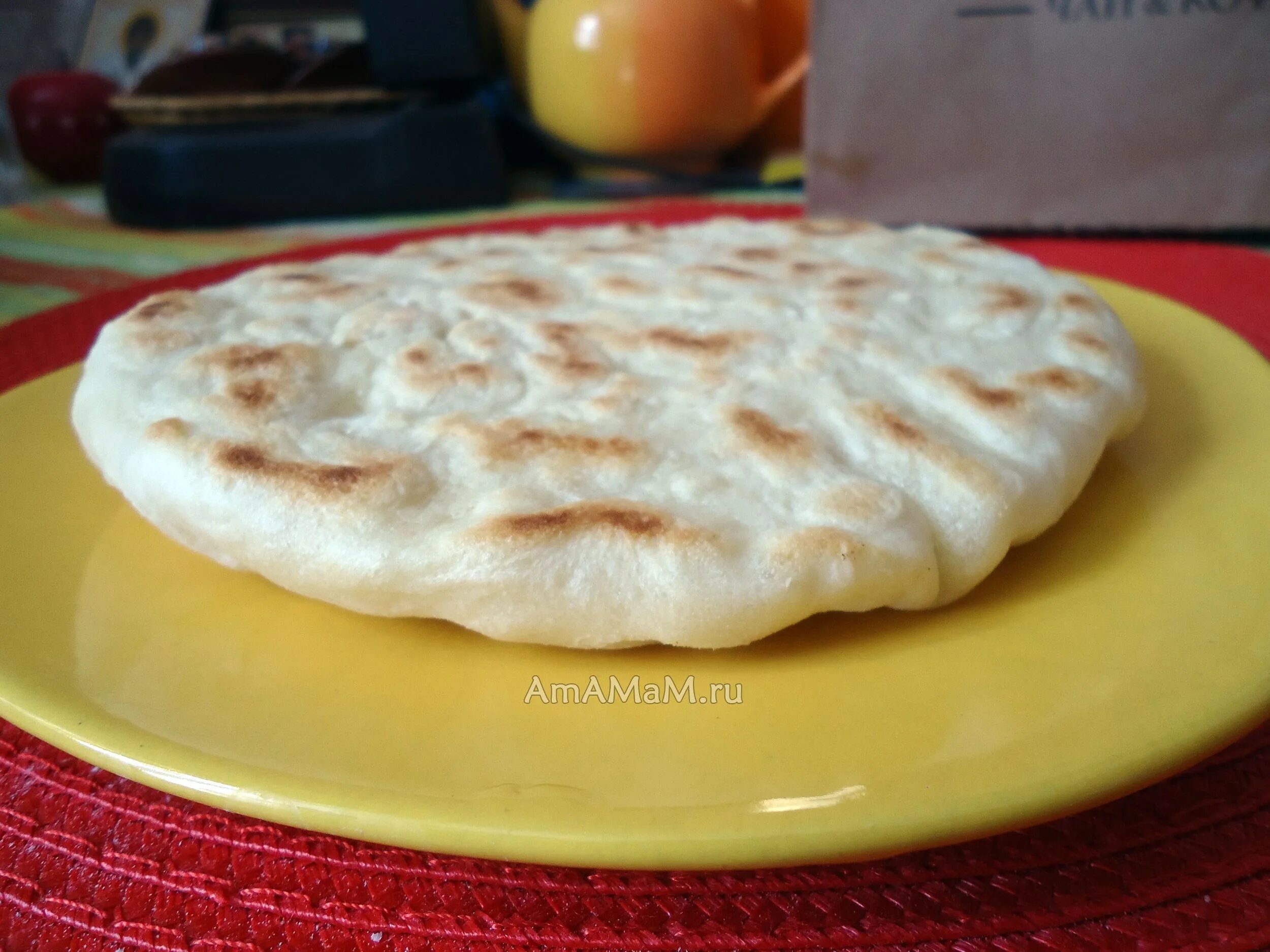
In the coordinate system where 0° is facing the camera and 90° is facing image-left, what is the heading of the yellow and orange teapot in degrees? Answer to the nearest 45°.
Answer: approximately 90°

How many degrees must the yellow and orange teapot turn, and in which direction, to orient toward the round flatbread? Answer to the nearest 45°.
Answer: approximately 90° to its left

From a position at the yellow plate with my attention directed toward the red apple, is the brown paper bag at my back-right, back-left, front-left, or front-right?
front-right

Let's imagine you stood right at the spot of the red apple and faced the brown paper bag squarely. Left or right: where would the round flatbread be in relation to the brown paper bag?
right

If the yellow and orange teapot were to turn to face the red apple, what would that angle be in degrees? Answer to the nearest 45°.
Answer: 0° — it already faces it

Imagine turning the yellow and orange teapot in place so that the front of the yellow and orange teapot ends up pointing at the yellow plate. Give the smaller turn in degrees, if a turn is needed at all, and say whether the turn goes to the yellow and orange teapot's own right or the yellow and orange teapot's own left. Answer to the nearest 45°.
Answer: approximately 90° to the yellow and orange teapot's own left

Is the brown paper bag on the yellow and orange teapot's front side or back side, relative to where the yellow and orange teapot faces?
on the back side

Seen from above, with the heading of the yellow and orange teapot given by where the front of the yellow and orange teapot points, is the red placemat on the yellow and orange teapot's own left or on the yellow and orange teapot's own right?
on the yellow and orange teapot's own left

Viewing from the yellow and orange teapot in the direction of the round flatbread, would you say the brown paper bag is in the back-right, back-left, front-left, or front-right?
front-left

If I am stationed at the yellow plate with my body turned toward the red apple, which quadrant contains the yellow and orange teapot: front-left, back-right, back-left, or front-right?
front-right
